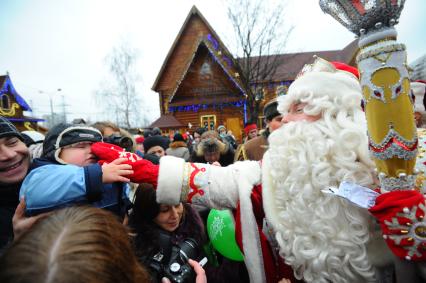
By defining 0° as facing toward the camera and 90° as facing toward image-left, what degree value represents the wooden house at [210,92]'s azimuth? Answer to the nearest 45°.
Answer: approximately 0°

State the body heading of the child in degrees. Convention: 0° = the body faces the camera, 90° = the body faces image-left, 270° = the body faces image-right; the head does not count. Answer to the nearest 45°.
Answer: approximately 270°

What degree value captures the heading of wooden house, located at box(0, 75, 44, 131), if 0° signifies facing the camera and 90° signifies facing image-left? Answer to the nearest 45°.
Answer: approximately 0°

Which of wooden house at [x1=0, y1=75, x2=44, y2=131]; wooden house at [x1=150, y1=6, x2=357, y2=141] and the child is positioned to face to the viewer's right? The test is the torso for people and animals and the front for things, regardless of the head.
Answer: the child

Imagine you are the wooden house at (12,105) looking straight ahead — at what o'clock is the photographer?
The photographer is roughly at 12 o'clock from the wooden house.

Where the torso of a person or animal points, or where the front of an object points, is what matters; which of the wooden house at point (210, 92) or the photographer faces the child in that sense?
the wooden house

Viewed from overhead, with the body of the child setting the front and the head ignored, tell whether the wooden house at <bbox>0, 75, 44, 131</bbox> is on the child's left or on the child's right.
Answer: on the child's left

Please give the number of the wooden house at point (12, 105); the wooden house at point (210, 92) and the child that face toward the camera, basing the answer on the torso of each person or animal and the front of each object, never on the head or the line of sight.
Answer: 2
